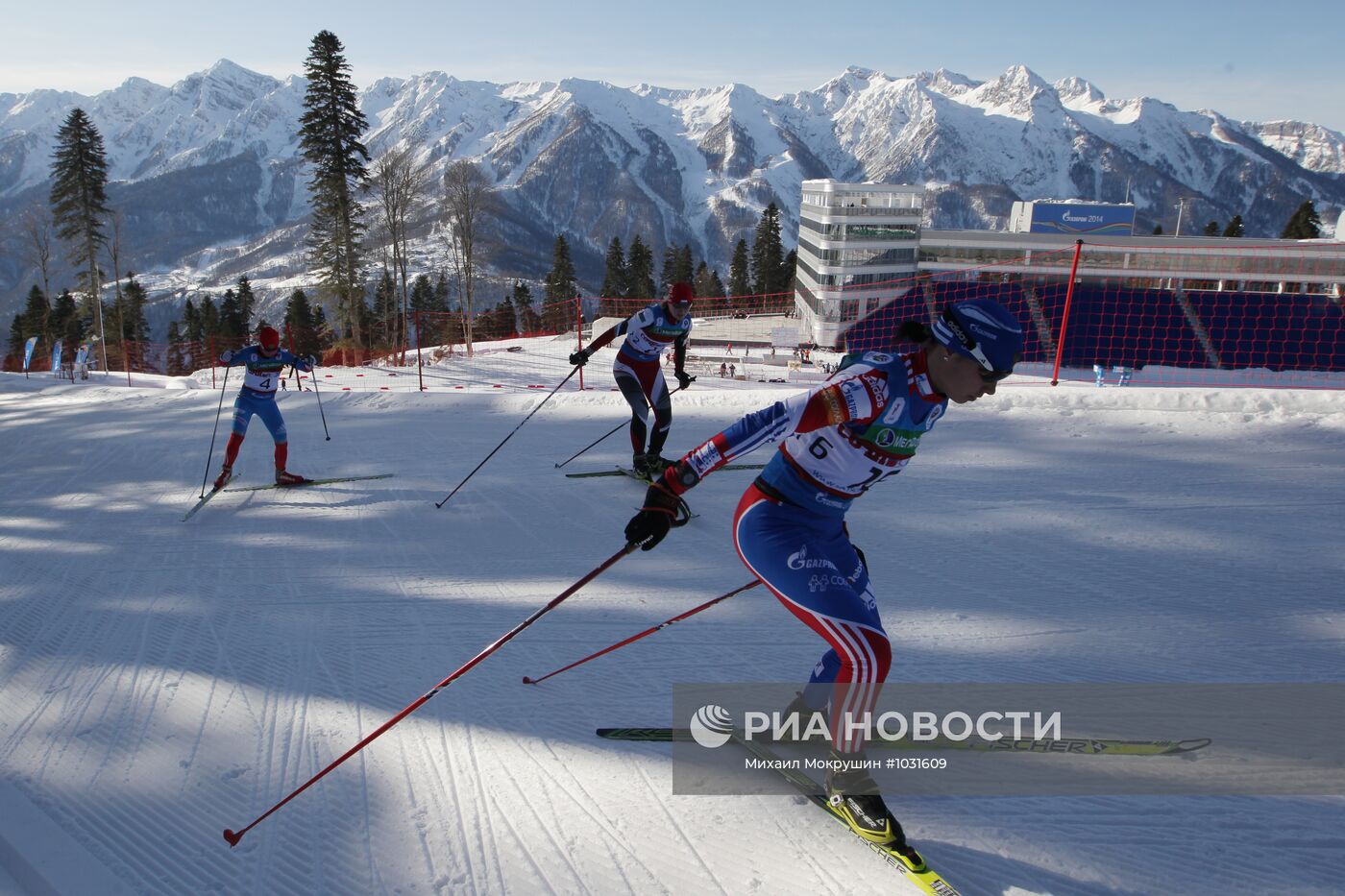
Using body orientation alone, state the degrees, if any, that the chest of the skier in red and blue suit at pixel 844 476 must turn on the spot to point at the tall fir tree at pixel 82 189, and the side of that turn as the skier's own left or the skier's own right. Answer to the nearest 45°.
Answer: approximately 180°

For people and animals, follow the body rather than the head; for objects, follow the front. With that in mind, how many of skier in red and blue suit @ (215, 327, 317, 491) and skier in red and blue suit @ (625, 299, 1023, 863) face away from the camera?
0

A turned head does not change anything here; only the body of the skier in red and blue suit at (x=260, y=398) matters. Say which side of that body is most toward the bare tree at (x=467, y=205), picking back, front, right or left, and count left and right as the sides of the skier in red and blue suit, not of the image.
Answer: back

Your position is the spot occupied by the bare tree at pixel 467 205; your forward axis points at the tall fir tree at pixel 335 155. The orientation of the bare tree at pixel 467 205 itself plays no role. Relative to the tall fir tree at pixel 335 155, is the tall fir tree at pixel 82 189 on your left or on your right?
right

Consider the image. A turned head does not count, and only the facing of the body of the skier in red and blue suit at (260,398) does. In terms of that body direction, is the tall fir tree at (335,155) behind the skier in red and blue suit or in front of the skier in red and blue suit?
behind

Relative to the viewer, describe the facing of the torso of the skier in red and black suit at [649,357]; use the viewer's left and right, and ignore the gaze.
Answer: facing the viewer and to the right of the viewer

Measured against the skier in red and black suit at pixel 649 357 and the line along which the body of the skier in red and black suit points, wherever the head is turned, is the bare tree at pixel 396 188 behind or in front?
behind

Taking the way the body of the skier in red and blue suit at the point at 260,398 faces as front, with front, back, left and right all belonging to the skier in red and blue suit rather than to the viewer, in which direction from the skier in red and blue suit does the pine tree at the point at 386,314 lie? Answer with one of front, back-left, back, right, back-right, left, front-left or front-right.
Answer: back

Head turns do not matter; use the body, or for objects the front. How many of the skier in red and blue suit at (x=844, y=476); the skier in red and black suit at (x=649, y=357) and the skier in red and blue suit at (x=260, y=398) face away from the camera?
0

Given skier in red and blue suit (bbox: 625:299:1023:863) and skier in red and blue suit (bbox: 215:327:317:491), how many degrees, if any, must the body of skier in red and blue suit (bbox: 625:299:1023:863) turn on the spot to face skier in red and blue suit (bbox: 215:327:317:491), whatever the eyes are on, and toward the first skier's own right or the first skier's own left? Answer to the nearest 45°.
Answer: approximately 180°

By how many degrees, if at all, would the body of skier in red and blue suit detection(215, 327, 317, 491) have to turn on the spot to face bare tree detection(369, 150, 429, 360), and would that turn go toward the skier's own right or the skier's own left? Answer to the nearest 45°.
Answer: approximately 180°

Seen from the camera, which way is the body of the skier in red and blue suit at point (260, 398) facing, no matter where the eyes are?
toward the camera

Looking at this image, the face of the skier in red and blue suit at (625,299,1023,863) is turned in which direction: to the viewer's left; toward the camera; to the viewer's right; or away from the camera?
to the viewer's right
